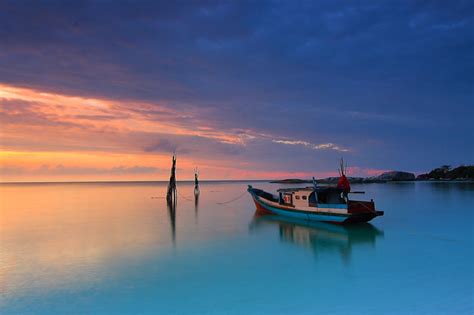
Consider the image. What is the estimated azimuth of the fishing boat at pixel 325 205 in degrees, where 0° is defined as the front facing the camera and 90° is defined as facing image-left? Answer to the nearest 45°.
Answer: approximately 135°
